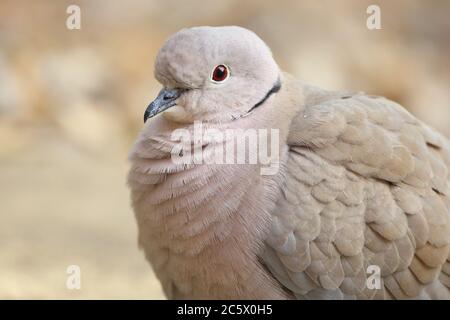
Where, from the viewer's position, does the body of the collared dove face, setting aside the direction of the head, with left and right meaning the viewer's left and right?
facing the viewer and to the left of the viewer
